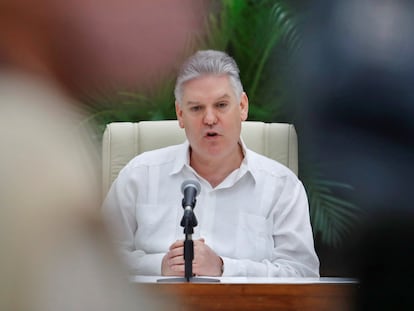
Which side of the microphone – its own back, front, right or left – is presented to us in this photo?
back

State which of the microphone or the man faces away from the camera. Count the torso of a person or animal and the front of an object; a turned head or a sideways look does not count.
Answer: the microphone

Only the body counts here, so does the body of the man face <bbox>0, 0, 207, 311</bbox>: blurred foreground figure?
yes

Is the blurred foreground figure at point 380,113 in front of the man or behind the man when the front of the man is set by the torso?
in front

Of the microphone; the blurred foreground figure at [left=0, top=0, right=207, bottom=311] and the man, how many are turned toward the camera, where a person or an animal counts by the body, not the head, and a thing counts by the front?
1

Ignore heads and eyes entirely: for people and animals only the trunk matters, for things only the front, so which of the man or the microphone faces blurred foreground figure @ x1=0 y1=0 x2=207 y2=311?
the man
